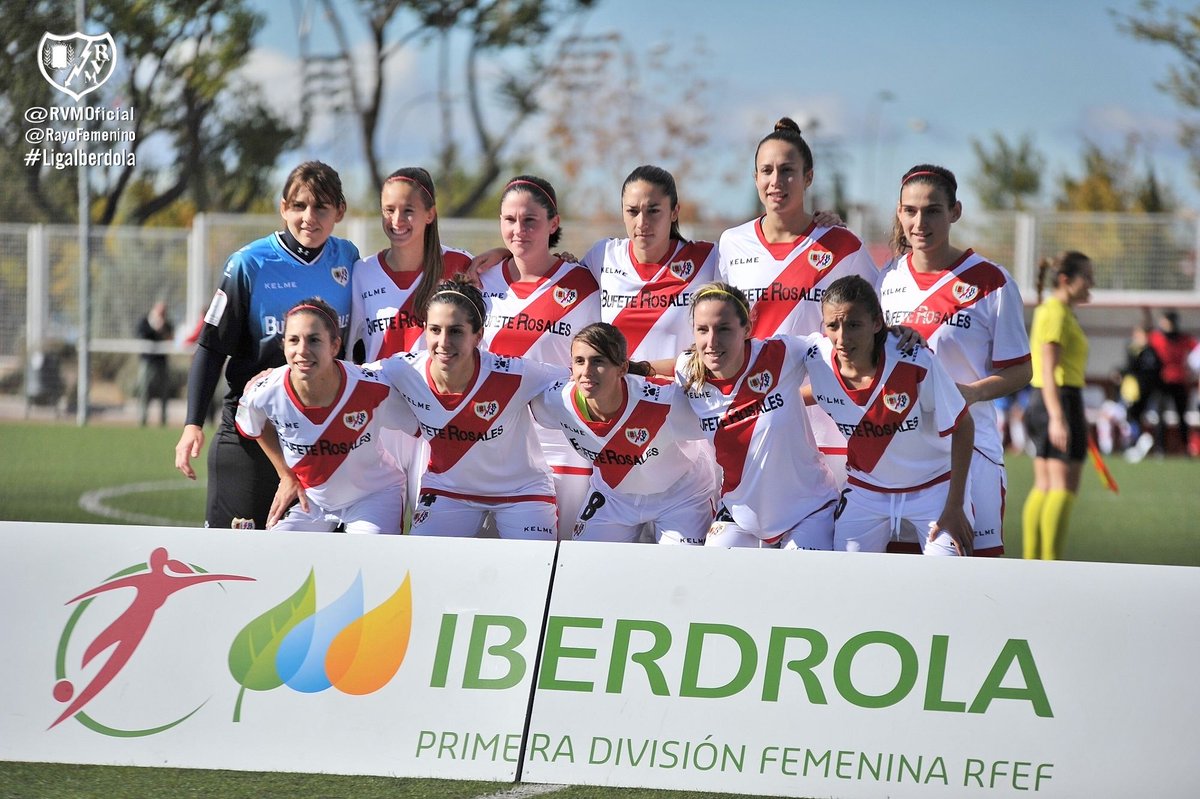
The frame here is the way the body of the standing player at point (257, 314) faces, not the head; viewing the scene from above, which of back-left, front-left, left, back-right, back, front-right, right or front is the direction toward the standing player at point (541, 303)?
front-left

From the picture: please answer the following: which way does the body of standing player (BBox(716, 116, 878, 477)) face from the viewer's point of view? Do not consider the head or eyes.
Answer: toward the camera

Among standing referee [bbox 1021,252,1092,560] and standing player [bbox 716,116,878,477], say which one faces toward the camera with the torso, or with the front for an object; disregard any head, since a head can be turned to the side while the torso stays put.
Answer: standing player [bbox 716,116,878,477]

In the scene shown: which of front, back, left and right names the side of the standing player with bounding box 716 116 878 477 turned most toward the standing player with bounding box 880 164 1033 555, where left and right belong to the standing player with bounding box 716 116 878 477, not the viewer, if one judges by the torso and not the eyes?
left

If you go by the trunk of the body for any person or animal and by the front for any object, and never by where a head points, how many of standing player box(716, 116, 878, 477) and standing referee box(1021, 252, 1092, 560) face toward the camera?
1

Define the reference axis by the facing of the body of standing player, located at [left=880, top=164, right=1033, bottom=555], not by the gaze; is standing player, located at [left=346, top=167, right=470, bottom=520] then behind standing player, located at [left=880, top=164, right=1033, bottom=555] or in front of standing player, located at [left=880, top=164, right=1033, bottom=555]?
in front

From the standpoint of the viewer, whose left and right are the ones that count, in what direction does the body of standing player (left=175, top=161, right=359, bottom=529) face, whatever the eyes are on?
facing the viewer and to the right of the viewer

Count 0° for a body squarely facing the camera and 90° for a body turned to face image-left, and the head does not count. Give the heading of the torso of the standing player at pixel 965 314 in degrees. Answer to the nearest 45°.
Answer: approximately 45°

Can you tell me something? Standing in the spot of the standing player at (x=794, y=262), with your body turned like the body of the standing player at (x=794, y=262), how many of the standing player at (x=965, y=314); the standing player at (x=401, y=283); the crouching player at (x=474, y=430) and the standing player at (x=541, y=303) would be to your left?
1

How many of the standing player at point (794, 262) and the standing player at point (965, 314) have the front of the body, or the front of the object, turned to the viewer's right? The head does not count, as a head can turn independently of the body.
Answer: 0

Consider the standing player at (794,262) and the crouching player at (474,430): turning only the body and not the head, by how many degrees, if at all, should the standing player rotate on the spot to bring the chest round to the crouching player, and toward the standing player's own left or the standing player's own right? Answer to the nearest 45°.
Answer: approximately 90° to the standing player's own right

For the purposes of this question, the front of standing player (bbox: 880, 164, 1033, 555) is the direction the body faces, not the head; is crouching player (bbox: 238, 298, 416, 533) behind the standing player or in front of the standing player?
in front

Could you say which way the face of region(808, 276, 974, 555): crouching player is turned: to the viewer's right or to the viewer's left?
to the viewer's left
